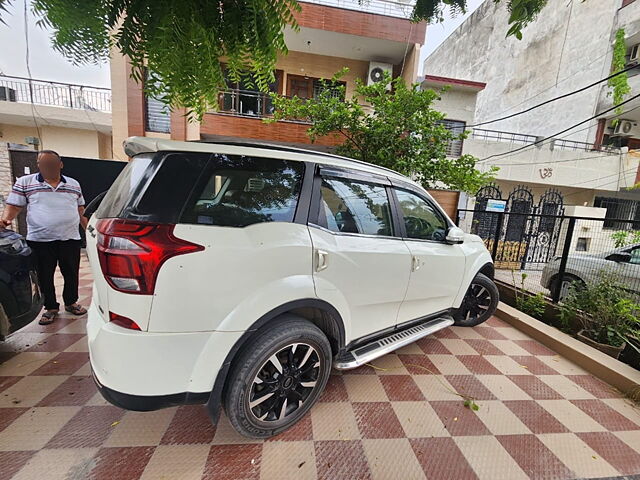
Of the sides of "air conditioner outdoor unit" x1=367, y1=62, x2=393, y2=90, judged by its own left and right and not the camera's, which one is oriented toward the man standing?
front

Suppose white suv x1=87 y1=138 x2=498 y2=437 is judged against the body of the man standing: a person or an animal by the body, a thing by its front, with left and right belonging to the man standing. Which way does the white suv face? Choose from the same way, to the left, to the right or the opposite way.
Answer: to the left

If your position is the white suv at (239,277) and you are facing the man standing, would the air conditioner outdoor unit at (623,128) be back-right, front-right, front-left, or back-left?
back-right

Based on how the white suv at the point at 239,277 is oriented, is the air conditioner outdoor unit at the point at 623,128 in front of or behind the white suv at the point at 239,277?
in front

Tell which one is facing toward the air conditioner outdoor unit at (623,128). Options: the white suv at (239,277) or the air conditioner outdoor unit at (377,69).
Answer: the white suv

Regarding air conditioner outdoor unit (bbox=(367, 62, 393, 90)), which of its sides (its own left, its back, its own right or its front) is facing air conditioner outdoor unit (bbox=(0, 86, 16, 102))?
right

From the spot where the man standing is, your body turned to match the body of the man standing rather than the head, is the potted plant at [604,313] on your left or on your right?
on your left

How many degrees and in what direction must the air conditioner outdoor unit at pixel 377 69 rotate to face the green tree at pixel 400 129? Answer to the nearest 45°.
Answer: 0° — it already faces it

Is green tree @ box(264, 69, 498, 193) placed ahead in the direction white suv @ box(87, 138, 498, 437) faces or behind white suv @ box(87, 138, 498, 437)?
ahead

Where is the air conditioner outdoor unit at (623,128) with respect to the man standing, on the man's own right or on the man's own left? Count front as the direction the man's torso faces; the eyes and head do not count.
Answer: on the man's own left

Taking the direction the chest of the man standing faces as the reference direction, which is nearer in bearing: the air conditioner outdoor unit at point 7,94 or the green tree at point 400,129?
the green tree

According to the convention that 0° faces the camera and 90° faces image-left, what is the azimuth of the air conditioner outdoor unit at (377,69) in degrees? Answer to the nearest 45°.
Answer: approximately 0°
